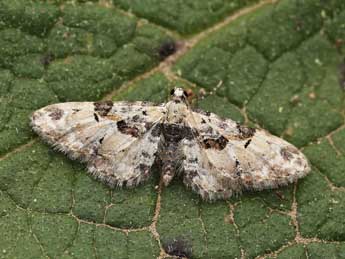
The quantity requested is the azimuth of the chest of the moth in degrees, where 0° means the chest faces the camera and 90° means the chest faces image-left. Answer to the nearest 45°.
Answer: approximately 180°
